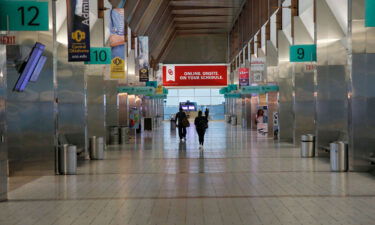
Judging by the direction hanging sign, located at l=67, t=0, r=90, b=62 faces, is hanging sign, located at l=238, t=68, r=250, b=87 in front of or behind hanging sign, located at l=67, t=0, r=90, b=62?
behind

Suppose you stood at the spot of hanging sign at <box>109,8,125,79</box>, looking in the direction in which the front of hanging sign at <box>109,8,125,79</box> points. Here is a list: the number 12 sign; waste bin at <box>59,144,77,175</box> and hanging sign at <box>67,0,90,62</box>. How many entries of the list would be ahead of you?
3

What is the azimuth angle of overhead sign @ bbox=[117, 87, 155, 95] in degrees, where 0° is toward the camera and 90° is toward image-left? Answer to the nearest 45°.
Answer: approximately 0°

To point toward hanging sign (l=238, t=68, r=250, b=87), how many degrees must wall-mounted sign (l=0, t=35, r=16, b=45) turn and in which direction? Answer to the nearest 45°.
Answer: approximately 135° to its left

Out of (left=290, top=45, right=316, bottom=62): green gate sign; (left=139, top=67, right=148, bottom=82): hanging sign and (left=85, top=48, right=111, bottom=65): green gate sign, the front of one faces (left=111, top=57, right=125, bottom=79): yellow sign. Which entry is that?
the hanging sign
